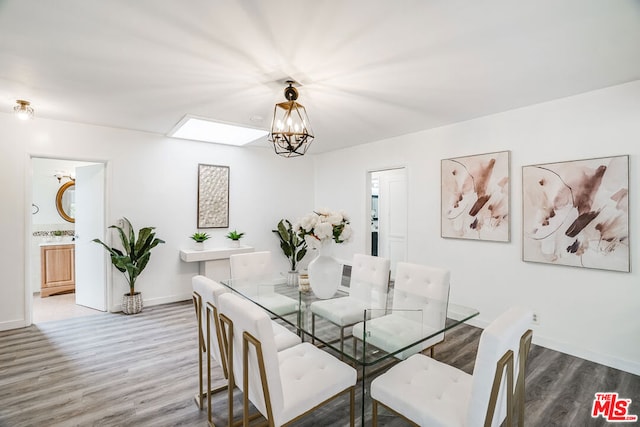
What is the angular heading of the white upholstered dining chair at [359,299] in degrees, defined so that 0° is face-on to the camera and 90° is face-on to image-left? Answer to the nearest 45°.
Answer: approximately 45°

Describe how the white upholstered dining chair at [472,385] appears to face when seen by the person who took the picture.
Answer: facing away from the viewer and to the left of the viewer

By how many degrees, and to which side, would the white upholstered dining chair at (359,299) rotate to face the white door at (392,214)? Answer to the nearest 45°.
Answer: approximately 135° to its right

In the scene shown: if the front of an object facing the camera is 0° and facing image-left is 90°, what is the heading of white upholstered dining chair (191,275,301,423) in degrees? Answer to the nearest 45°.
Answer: approximately 225°

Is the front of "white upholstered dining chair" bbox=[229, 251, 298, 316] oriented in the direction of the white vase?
yes

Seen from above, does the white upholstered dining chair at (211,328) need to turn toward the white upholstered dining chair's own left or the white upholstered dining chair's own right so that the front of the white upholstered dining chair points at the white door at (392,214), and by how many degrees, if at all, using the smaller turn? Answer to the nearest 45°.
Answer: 0° — it already faces it

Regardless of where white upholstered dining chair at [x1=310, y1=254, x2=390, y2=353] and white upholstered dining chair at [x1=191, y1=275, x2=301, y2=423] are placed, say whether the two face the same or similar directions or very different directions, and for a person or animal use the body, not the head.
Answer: very different directions

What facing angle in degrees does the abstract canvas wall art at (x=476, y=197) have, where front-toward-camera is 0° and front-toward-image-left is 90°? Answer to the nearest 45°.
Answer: approximately 45°

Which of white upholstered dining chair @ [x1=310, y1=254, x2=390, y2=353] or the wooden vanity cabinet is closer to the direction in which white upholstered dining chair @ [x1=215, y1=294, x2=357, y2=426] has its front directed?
the white upholstered dining chair

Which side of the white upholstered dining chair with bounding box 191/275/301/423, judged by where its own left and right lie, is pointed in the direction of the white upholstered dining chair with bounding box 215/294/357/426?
right

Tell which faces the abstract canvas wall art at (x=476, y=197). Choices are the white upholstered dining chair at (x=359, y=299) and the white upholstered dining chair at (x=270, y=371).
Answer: the white upholstered dining chair at (x=270, y=371)

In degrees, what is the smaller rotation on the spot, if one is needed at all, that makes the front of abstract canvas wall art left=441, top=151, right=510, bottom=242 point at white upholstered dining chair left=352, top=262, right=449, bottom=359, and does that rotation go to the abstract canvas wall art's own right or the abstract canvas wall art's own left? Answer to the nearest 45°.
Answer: approximately 45° to the abstract canvas wall art's own left

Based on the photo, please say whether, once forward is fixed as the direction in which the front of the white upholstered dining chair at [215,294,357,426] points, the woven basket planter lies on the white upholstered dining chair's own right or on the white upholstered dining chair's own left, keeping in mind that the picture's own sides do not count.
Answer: on the white upholstered dining chair's own left

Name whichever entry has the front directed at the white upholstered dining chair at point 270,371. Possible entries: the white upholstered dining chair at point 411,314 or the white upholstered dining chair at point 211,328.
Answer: the white upholstered dining chair at point 411,314

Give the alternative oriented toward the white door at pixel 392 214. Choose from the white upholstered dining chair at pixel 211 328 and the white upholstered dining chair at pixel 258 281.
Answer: the white upholstered dining chair at pixel 211 328
